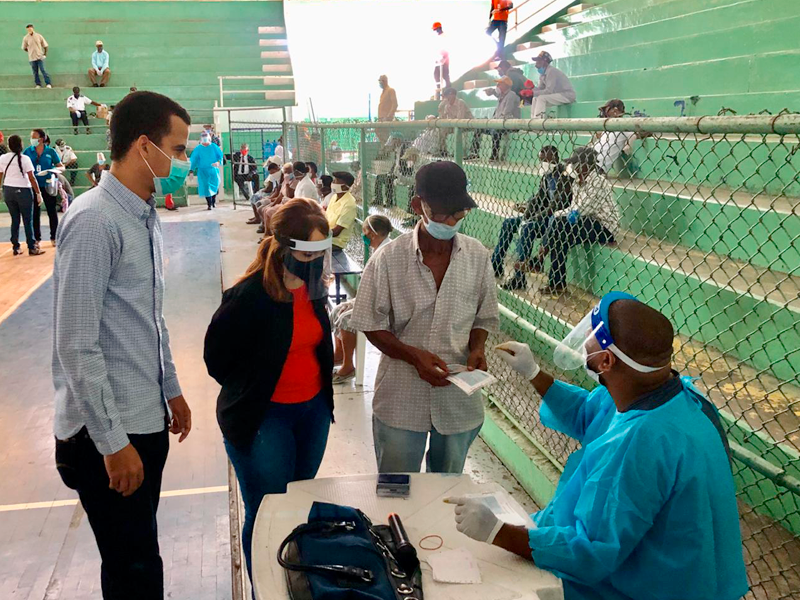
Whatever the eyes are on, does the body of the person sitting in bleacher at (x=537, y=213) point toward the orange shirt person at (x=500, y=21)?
no

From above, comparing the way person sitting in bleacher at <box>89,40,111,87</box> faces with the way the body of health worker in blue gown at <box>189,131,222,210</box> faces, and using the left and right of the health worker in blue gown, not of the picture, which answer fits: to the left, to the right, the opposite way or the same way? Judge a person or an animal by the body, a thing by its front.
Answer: the same way

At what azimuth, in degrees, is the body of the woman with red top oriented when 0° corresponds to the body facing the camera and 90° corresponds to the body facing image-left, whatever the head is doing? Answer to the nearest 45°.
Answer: approximately 315°

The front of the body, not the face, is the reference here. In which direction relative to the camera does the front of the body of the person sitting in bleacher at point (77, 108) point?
toward the camera

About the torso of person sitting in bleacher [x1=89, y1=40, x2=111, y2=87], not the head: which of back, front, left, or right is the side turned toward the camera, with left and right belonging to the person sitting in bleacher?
front

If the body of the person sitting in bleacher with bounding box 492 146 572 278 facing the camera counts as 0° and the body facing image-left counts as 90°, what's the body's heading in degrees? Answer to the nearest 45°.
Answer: approximately 45°

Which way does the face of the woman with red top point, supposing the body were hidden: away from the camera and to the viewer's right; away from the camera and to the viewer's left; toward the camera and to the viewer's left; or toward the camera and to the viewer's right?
toward the camera and to the viewer's right

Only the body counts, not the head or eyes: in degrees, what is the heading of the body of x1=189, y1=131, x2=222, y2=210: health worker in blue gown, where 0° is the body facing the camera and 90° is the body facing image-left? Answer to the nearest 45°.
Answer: approximately 0°

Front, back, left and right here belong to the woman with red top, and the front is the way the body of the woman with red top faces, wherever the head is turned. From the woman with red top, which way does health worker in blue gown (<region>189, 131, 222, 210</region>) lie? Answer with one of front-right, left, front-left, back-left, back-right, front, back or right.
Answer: back-left

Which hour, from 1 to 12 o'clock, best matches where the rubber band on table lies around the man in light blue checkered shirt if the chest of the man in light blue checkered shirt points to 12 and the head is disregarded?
The rubber band on table is roughly at 1 o'clock from the man in light blue checkered shirt.

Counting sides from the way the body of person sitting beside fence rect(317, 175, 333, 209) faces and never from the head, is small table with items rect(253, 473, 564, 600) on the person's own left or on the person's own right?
on the person's own left

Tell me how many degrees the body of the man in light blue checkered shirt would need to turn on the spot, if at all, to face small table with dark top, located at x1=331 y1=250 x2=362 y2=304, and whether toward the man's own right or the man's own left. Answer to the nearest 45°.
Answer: approximately 45° to the man's own left

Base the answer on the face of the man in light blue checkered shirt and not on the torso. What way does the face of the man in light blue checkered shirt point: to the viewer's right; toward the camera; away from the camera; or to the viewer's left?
to the viewer's right

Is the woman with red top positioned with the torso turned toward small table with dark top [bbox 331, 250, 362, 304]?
no
